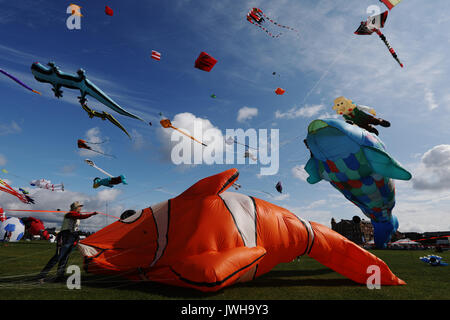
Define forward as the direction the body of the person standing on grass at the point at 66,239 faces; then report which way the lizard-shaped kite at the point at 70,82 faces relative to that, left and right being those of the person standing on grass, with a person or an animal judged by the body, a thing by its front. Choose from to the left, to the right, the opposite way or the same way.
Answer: the opposite way

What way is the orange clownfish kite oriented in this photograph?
to the viewer's left

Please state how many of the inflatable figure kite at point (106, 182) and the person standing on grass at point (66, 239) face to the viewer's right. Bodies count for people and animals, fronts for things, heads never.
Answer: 1

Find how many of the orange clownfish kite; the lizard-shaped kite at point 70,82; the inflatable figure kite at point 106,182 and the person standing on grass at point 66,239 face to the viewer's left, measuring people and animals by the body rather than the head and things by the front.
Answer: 3

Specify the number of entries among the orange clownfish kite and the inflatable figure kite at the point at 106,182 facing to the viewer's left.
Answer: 2

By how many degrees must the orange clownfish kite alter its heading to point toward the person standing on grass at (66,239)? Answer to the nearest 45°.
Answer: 0° — it already faces them

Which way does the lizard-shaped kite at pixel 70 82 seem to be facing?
to the viewer's left

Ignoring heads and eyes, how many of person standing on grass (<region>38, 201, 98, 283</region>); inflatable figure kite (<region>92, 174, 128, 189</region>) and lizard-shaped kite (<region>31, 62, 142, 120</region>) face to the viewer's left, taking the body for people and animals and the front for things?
2

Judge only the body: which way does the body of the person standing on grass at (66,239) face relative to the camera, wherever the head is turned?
to the viewer's right
